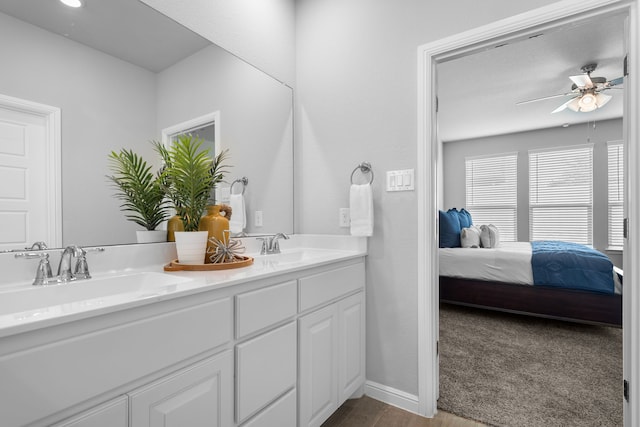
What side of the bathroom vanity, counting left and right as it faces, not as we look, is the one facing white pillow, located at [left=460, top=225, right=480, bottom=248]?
left

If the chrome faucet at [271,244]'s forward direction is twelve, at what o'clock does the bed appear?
The bed is roughly at 10 o'clock from the chrome faucet.

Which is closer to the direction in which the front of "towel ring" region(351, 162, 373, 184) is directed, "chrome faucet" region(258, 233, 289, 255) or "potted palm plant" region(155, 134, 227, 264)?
the potted palm plant

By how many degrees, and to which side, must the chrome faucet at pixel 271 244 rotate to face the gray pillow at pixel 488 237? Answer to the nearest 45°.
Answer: approximately 90° to its left

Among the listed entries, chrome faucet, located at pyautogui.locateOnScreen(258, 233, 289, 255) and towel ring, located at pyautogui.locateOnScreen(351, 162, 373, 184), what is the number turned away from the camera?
0

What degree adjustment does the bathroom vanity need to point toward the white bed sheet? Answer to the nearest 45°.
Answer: approximately 90° to its left

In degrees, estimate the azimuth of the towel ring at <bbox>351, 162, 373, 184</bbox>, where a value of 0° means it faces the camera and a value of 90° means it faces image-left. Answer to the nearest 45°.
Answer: approximately 45°

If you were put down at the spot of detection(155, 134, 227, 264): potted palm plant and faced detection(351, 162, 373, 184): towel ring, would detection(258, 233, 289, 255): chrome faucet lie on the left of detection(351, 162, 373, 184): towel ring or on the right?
left

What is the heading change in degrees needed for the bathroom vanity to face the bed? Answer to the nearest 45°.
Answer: approximately 45° to its left

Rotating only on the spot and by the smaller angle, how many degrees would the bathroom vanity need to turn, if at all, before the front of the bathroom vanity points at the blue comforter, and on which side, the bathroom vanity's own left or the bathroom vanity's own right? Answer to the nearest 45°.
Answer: approximately 45° to the bathroom vanity's own left

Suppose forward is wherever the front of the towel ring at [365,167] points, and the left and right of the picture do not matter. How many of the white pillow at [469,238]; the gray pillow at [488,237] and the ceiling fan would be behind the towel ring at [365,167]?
3

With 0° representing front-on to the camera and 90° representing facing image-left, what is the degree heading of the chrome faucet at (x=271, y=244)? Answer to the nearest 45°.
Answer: approximately 315°

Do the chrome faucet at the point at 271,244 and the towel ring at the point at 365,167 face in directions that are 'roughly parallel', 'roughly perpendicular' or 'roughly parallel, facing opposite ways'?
roughly perpendicular
